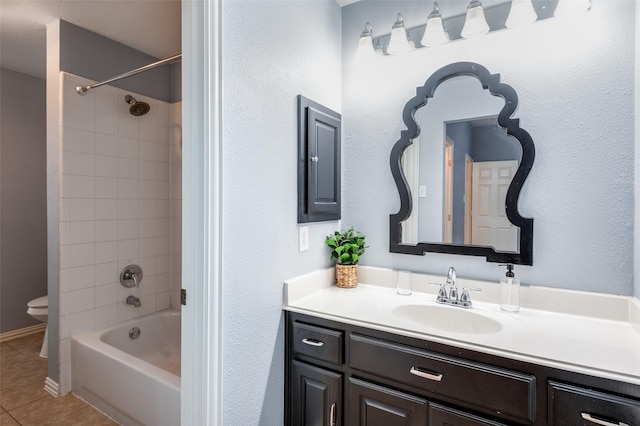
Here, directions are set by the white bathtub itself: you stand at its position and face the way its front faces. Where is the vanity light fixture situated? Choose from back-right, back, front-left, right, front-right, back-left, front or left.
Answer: left

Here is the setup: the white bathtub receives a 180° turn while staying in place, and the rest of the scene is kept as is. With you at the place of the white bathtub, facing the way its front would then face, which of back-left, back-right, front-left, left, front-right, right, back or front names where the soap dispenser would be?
right

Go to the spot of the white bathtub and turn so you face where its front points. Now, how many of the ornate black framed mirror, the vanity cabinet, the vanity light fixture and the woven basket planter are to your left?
4

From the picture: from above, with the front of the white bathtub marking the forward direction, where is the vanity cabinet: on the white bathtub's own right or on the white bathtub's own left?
on the white bathtub's own left

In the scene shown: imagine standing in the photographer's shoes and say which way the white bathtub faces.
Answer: facing the viewer and to the left of the viewer

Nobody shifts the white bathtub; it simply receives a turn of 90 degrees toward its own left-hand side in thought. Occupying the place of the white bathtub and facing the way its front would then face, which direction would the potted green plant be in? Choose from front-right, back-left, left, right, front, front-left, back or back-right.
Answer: front

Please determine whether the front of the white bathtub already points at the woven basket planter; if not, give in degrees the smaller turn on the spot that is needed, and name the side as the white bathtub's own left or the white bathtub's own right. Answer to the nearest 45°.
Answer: approximately 90° to the white bathtub's own left
